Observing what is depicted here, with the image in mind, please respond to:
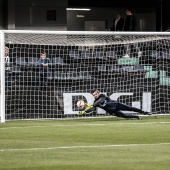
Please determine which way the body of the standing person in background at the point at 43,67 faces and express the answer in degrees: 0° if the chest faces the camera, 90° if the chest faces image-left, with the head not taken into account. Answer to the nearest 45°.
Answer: approximately 0°

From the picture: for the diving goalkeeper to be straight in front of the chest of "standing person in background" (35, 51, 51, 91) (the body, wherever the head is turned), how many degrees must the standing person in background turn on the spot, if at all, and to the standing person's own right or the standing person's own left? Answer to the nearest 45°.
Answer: approximately 45° to the standing person's own left

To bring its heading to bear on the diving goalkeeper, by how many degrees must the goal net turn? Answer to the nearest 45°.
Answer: approximately 45° to its left
